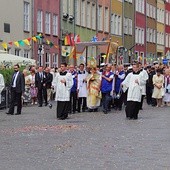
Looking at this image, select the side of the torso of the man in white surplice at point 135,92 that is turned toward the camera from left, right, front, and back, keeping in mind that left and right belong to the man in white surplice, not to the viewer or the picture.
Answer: front

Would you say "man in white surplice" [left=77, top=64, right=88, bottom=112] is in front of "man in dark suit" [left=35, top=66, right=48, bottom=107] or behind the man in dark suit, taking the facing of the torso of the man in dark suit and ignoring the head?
in front

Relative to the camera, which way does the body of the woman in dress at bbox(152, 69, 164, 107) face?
toward the camera

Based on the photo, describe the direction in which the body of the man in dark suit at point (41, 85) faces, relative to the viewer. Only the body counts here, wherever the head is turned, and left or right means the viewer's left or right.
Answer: facing the viewer

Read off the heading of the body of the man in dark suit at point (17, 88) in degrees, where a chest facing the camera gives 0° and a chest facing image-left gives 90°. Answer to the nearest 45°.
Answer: approximately 45°

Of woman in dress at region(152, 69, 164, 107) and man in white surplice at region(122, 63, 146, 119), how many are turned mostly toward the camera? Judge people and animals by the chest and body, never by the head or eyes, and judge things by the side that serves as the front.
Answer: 2

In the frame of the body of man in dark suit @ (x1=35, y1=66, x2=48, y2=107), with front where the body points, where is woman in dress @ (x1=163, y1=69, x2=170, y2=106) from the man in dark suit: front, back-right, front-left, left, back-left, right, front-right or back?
left

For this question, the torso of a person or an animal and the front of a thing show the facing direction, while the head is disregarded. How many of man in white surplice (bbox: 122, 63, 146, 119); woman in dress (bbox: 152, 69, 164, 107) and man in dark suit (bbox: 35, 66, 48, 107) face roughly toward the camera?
3
